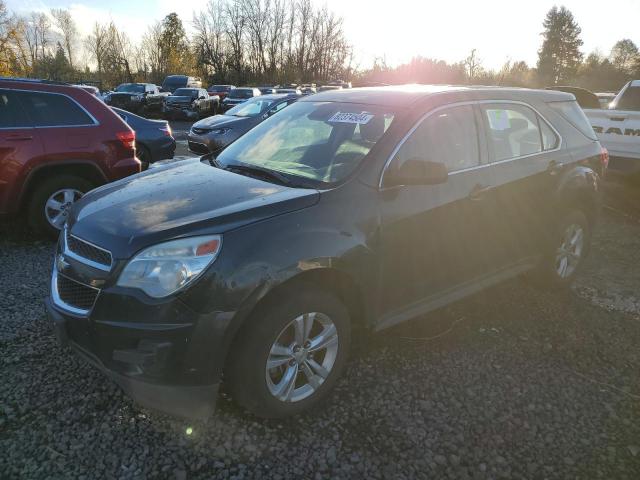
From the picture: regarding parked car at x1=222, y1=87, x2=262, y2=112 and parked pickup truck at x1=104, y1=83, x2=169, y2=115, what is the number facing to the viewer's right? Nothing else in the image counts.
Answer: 0

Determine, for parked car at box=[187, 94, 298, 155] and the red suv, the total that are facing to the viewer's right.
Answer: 0

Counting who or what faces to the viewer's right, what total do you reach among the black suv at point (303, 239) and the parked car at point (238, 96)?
0

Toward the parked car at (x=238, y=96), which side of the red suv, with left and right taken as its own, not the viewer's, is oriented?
right

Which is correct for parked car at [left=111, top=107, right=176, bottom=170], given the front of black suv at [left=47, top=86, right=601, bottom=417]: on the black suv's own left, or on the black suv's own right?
on the black suv's own right

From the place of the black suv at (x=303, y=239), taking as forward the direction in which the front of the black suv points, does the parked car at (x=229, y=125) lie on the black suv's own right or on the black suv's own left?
on the black suv's own right

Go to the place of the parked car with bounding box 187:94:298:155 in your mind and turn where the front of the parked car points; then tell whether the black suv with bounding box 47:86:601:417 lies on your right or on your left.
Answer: on your left

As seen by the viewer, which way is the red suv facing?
to the viewer's left

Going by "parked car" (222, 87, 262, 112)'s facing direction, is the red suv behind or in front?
in front

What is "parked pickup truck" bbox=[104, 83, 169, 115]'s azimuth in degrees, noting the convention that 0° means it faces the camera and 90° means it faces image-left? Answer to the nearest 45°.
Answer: approximately 45°

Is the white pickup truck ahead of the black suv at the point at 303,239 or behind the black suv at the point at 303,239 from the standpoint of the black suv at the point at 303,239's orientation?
behind

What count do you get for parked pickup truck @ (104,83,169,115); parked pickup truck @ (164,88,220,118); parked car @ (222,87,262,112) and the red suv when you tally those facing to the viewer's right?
0

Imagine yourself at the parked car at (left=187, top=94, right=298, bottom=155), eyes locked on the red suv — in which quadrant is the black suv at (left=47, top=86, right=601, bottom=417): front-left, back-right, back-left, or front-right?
front-left

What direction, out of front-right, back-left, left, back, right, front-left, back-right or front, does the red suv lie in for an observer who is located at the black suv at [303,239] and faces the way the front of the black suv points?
right

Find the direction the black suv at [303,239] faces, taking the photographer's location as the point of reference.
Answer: facing the viewer and to the left of the viewer
